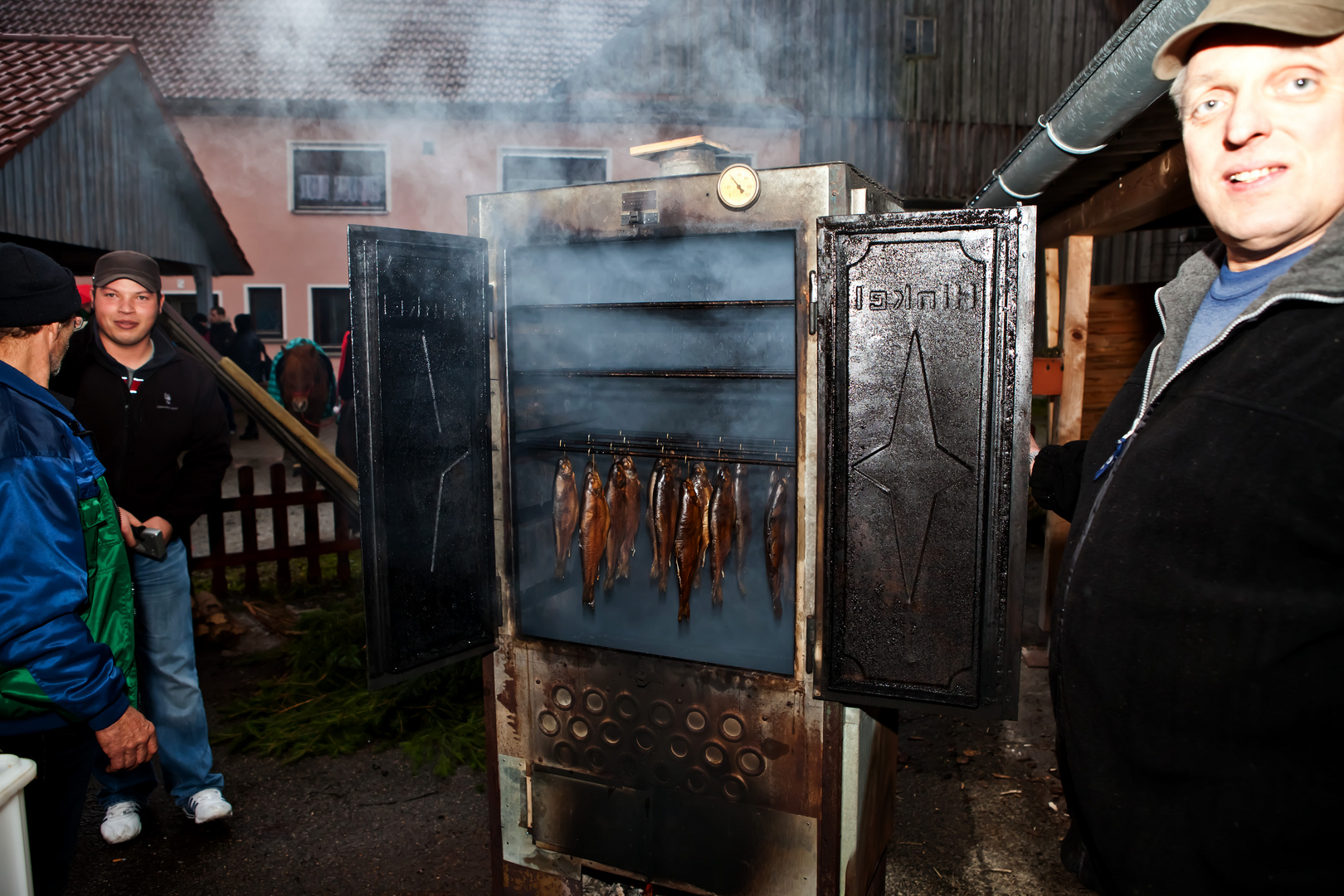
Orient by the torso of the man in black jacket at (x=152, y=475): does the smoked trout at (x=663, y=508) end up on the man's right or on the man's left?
on the man's left

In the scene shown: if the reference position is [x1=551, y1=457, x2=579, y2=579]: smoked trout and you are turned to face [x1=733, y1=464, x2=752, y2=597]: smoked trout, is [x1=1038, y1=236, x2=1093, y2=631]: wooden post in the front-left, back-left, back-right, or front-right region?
front-left

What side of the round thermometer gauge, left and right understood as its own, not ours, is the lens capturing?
front

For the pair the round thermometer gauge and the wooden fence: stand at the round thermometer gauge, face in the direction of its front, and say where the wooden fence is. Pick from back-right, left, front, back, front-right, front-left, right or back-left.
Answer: back-right

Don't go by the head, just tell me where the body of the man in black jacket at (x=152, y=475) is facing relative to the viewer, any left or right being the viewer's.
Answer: facing the viewer

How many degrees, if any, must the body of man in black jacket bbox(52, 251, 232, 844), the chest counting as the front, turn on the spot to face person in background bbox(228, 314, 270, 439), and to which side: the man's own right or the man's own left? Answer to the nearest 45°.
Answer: approximately 180°

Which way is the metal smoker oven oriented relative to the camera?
toward the camera

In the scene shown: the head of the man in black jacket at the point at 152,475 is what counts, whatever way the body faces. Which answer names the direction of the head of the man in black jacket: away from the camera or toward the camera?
toward the camera

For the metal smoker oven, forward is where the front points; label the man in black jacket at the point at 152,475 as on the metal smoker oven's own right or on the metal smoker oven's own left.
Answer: on the metal smoker oven's own right

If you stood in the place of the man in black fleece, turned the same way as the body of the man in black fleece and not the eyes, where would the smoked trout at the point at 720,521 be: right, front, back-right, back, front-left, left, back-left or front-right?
right

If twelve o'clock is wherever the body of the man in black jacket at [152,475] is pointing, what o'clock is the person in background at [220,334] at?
The person in background is roughly at 6 o'clock from the man in black jacket.
